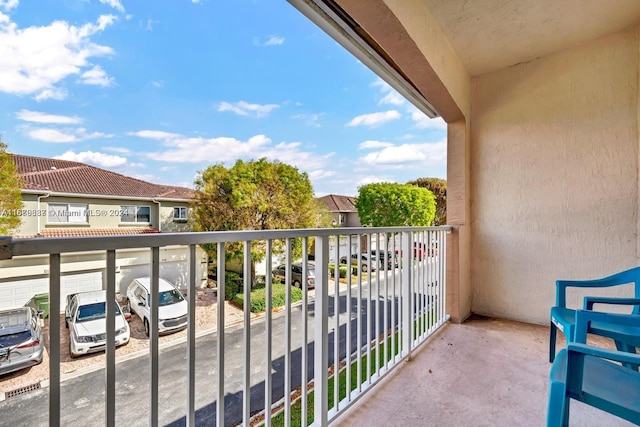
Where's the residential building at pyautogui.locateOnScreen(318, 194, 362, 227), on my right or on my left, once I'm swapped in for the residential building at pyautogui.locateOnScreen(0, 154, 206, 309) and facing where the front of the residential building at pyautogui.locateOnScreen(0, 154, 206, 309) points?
on my left

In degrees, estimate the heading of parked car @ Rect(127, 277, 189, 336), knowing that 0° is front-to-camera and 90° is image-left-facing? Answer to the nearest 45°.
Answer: approximately 315°

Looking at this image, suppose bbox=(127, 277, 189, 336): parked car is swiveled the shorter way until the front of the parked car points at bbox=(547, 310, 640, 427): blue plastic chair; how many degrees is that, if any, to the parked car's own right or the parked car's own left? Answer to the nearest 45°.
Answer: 0° — it already faces it

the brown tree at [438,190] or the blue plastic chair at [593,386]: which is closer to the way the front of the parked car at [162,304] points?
the blue plastic chair

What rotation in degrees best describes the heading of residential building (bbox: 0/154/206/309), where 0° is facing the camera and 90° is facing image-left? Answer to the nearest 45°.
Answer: approximately 315°

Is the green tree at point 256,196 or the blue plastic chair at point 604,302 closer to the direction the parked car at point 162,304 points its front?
the blue plastic chair
